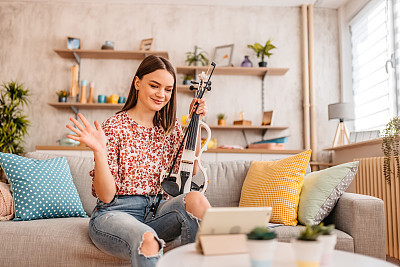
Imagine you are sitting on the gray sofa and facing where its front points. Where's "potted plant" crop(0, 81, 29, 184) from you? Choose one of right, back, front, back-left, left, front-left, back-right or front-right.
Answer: back-right

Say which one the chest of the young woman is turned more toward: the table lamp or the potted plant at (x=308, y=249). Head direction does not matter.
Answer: the potted plant

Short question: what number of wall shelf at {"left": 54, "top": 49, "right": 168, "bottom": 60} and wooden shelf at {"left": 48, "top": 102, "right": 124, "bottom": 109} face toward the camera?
2

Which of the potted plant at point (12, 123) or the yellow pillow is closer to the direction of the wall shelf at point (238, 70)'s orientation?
the yellow pillow

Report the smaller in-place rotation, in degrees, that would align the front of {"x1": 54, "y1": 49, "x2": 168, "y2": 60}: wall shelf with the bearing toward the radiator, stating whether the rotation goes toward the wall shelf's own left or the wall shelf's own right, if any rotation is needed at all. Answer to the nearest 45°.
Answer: approximately 45° to the wall shelf's own left

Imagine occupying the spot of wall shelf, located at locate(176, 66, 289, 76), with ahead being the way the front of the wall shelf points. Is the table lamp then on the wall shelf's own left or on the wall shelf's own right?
on the wall shelf's own left

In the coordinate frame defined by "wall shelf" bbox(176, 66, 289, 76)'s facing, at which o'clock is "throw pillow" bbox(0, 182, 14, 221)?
The throw pillow is roughly at 1 o'clock from the wall shelf.

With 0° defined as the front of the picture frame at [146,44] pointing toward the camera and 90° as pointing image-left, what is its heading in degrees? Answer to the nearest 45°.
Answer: approximately 45°

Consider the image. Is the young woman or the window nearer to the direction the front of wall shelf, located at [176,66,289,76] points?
the young woman

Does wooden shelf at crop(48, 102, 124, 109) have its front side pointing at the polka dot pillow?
yes
